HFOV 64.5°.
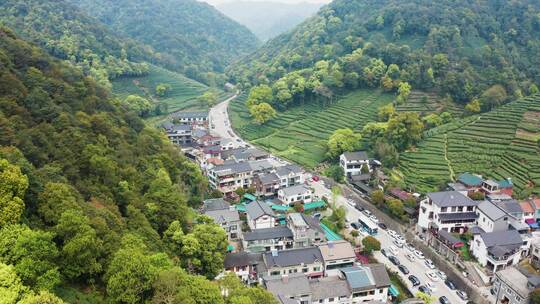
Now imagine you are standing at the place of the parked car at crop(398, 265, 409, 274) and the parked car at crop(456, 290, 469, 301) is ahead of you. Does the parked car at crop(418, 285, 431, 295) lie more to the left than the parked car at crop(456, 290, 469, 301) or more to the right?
right

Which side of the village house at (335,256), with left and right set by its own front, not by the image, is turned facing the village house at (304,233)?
back
